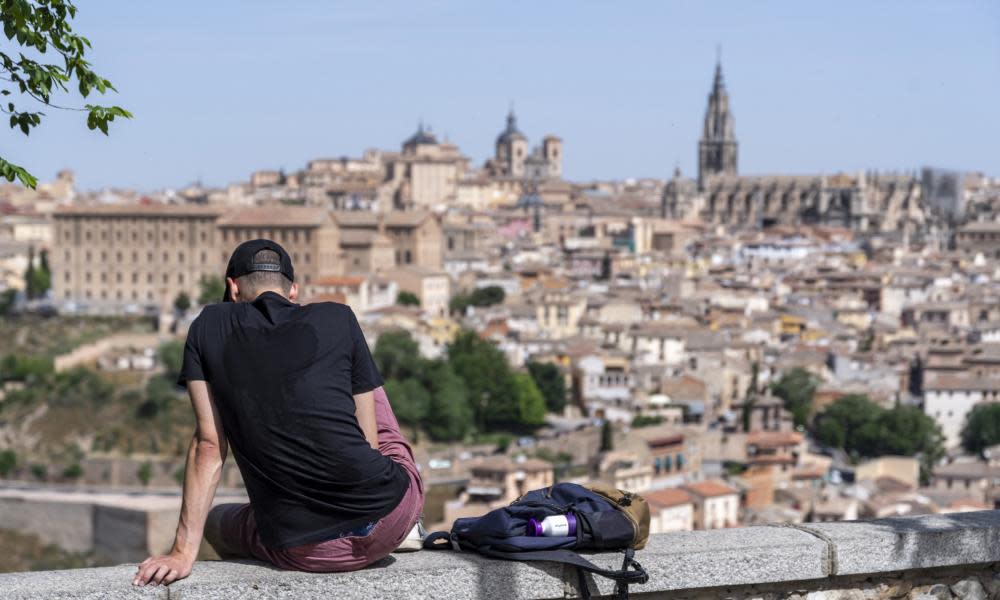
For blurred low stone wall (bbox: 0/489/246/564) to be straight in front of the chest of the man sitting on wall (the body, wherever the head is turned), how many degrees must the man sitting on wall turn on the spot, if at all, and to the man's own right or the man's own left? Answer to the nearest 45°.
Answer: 0° — they already face it

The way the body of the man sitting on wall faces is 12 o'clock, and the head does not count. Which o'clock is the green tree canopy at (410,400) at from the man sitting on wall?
The green tree canopy is roughly at 12 o'clock from the man sitting on wall.

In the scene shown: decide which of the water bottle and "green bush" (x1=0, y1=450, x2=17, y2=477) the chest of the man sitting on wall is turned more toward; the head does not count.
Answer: the green bush

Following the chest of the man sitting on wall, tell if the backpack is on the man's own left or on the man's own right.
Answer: on the man's own right

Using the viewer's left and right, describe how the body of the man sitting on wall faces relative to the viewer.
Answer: facing away from the viewer

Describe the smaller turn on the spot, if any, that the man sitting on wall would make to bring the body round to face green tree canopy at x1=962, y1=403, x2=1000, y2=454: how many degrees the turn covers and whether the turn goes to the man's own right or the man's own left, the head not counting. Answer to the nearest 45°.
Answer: approximately 45° to the man's own right

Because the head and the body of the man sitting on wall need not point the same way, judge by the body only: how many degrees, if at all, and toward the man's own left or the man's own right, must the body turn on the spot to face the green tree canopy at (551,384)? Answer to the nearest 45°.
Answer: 0° — they already face it
